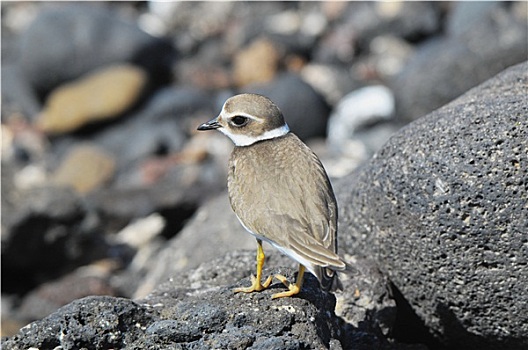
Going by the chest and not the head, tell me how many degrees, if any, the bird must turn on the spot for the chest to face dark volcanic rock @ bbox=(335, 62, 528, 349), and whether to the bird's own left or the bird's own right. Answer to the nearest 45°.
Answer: approximately 135° to the bird's own right

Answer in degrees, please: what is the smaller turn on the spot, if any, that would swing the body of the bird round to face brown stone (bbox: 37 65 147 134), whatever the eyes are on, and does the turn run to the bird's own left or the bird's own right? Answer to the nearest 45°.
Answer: approximately 45° to the bird's own right

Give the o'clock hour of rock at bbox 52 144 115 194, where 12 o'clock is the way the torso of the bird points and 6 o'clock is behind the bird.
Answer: The rock is roughly at 1 o'clock from the bird.

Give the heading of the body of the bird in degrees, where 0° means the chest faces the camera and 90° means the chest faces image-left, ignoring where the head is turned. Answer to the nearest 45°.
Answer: approximately 135°

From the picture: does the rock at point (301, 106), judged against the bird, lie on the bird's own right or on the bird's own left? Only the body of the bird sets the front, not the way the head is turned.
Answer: on the bird's own right

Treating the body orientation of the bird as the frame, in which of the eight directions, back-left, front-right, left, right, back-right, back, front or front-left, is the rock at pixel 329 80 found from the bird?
front-right

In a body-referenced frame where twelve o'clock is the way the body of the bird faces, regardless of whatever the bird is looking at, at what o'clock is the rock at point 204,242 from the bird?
The rock is roughly at 1 o'clock from the bird.

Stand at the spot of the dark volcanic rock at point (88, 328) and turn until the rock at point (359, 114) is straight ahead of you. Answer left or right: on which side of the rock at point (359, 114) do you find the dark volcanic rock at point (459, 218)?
right

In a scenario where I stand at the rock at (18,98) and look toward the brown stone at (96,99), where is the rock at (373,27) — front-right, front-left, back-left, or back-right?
front-left

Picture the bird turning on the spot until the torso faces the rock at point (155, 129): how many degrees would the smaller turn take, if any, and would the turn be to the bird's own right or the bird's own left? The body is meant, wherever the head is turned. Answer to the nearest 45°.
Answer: approximately 45° to the bird's own right

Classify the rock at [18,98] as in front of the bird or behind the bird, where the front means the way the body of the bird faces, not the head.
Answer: in front
